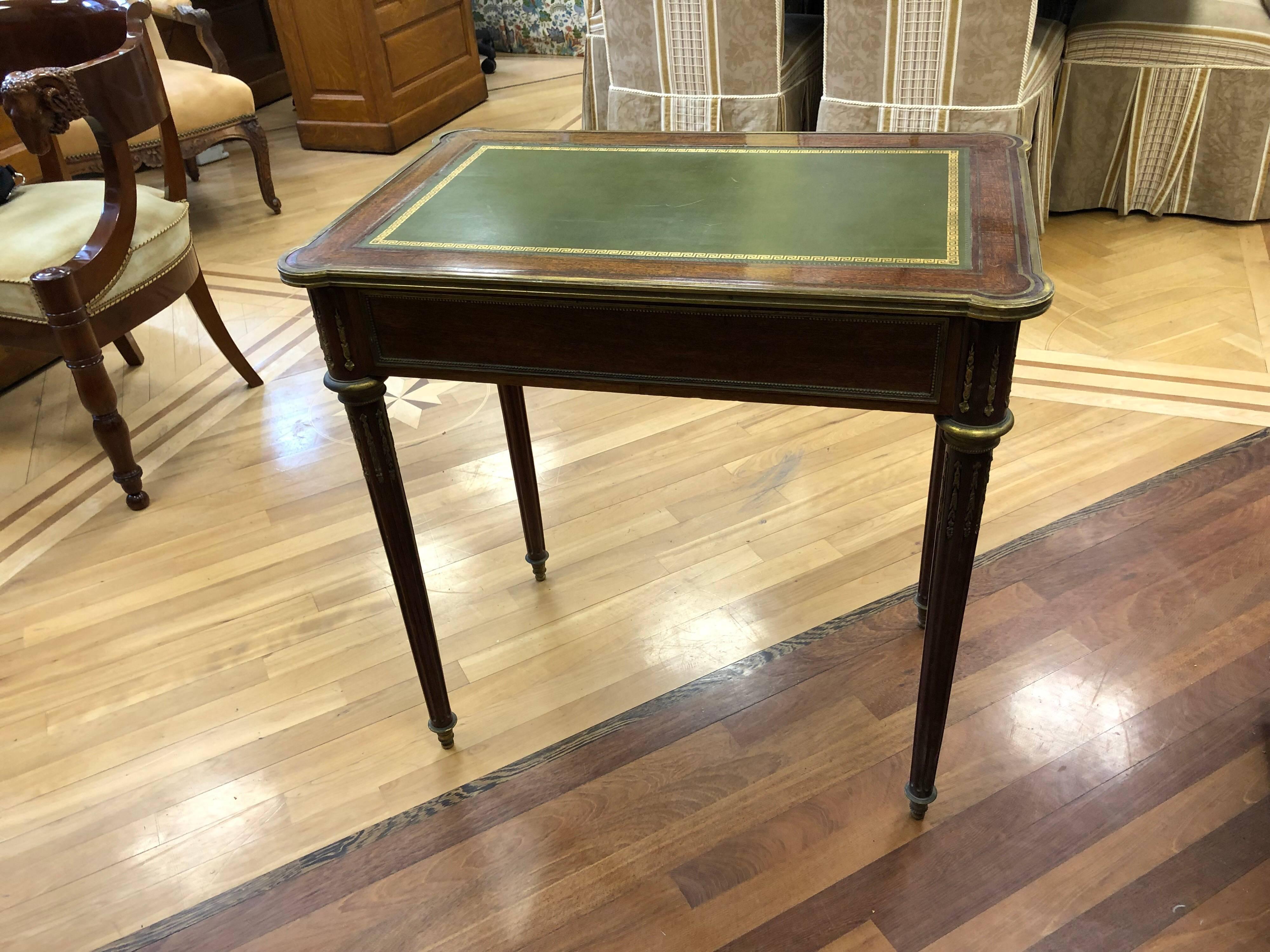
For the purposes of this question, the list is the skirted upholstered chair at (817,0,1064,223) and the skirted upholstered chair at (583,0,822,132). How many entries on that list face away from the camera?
2

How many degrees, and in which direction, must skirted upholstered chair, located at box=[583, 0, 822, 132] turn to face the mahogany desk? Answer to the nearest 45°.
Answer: approximately 180°

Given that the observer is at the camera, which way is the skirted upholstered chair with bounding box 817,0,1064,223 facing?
facing away from the viewer

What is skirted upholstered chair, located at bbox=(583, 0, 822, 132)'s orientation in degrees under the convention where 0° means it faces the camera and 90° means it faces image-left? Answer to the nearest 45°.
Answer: approximately 180°

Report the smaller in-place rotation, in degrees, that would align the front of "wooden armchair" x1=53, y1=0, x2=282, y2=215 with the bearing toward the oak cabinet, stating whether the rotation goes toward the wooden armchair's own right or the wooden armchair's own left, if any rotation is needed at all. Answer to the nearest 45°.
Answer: approximately 90° to the wooden armchair's own left

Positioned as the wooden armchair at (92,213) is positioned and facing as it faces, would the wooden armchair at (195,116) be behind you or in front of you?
behind

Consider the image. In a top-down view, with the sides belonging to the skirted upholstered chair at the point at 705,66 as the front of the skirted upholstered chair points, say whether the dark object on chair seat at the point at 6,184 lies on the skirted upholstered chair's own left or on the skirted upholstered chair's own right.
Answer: on the skirted upholstered chair's own left

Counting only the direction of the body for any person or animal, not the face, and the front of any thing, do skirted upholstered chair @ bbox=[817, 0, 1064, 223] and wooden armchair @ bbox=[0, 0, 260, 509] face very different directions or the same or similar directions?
very different directions

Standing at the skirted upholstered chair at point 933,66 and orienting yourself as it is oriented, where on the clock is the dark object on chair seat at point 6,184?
The dark object on chair seat is roughly at 8 o'clock from the skirted upholstered chair.
